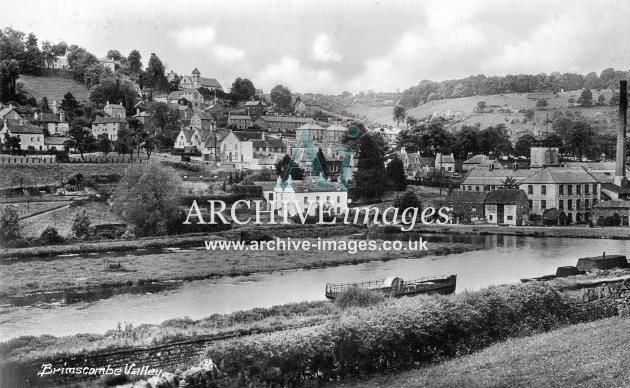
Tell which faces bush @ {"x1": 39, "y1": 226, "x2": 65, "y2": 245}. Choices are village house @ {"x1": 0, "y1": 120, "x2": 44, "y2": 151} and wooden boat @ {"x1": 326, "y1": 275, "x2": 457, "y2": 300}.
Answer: the village house

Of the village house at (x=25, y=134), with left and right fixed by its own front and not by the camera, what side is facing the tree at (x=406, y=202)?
left

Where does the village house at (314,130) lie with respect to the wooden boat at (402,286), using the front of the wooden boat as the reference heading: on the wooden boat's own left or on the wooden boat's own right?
on the wooden boat's own left

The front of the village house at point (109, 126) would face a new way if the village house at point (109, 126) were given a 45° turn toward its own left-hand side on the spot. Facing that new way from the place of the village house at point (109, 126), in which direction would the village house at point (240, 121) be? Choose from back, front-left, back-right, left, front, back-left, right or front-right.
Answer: left

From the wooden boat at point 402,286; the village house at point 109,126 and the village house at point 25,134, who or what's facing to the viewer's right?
the wooden boat

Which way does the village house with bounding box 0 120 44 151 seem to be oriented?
toward the camera

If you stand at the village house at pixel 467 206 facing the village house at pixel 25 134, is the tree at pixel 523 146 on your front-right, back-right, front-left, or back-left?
back-right

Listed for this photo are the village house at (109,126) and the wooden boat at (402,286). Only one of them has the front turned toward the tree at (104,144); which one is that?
the village house

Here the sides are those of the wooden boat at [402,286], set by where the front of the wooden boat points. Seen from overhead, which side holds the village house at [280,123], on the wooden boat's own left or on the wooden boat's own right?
on the wooden boat's own left

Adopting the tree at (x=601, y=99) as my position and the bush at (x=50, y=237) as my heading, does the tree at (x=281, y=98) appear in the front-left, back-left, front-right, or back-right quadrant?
front-right

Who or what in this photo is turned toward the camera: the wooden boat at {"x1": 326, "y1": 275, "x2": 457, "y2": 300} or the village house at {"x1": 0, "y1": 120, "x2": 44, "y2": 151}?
the village house

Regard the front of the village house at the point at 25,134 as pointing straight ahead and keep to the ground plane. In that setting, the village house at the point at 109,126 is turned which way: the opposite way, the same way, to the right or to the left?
the same way

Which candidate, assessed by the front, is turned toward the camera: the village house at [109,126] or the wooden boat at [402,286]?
the village house

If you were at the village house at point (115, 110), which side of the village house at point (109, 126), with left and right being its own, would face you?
back

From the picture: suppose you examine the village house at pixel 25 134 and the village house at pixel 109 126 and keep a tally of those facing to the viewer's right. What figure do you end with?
0

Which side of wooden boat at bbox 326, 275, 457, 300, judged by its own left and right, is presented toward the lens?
right

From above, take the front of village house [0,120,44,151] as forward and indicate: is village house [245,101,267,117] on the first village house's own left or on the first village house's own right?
on the first village house's own left
